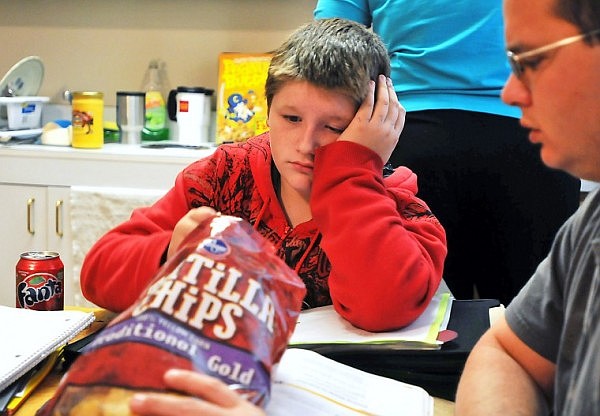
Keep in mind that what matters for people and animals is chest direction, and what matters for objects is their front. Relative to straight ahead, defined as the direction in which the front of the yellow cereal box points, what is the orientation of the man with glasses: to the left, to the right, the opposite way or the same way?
to the right

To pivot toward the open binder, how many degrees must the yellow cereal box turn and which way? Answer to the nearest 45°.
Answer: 0° — it already faces it

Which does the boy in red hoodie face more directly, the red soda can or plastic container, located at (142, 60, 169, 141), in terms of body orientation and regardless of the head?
the red soda can

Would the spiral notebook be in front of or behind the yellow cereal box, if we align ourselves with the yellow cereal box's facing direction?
in front

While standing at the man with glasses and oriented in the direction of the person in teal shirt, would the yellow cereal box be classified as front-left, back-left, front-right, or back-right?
front-left

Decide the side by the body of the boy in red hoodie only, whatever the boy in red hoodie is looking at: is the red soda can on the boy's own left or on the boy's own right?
on the boy's own right

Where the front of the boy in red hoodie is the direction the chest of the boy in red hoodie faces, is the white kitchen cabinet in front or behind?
behind

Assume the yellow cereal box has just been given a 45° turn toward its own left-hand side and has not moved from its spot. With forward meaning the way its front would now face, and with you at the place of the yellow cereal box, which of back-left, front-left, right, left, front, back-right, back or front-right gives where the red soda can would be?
front-right

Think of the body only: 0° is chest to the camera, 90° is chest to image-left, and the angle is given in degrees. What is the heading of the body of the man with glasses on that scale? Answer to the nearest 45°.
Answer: approximately 90°

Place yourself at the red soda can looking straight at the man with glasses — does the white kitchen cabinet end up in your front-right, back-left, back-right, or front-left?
back-left

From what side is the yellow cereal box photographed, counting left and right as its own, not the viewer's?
front

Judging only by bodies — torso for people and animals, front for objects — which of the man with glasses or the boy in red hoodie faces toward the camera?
the boy in red hoodie

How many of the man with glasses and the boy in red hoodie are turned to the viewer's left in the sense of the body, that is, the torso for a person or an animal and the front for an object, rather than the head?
1

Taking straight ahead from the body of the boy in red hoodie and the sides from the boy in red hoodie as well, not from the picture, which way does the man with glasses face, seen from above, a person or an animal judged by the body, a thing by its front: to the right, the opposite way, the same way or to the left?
to the right

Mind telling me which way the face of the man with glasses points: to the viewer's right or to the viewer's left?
to the viewer's left

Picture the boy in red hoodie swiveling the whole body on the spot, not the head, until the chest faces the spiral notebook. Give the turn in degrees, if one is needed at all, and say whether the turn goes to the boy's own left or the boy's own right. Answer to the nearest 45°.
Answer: approximately 45° to the boy's own right
